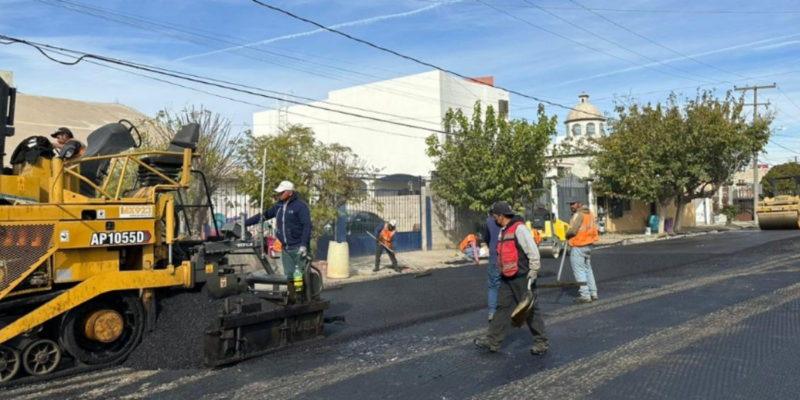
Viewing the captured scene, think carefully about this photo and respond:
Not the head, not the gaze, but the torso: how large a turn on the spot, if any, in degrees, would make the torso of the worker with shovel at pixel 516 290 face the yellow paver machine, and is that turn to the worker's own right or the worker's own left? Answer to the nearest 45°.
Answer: approximately 45° to the worker's own right

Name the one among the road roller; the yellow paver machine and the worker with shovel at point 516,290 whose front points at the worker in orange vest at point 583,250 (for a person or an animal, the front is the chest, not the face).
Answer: the road roller

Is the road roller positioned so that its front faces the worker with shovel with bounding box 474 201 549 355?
yes

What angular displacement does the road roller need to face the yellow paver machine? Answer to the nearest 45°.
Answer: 0° — it already faces it

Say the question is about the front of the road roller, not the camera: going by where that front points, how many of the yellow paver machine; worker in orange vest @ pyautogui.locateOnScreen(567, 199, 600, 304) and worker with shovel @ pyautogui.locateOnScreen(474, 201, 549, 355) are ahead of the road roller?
3

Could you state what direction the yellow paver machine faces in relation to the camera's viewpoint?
facing to the left of the viewer

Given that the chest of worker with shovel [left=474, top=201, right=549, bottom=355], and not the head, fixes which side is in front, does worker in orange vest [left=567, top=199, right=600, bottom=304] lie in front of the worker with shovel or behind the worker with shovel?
behind

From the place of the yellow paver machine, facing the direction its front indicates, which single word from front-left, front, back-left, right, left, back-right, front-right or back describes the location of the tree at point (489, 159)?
back-right

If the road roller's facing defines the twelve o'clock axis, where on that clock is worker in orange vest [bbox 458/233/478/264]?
The worker in orange vest is roughly at 1 o'clock from the road roller.

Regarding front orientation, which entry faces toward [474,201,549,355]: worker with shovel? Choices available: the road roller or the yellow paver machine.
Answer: the road roller

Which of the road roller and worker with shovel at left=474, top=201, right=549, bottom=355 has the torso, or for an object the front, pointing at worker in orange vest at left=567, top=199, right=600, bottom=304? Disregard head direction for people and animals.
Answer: the road roller

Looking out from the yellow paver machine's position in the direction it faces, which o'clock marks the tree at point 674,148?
The tree is roughly at 5 o'clock from the yellow paver machine.
